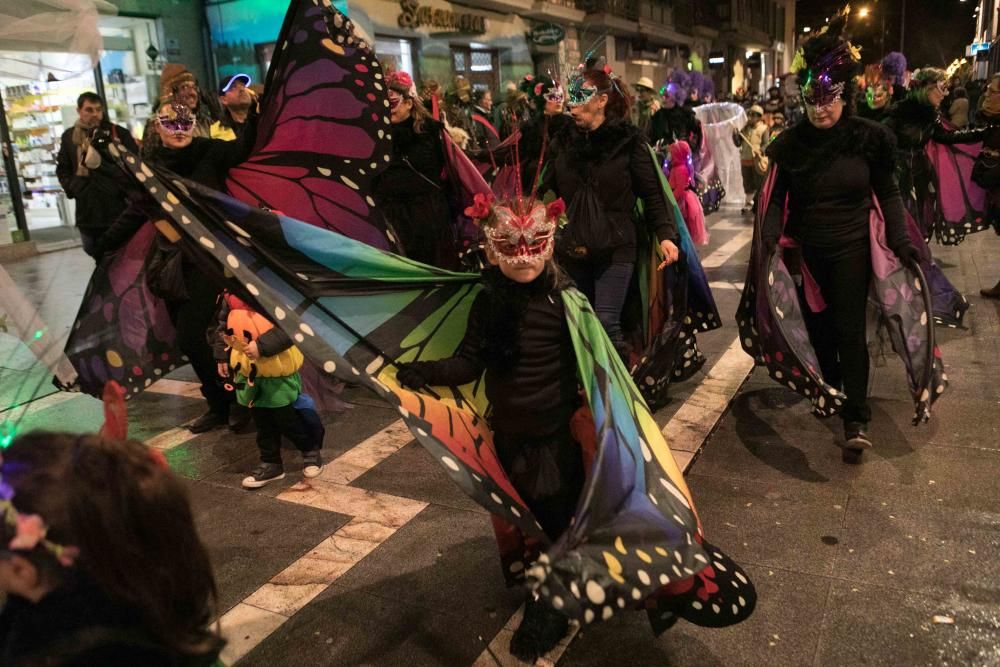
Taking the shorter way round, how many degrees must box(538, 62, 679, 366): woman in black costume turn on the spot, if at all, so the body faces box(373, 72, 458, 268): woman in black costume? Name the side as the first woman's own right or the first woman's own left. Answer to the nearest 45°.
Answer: approximately 90° to the first woman's own right

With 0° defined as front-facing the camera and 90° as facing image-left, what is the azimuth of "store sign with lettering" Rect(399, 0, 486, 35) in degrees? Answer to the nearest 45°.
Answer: approximately 315°

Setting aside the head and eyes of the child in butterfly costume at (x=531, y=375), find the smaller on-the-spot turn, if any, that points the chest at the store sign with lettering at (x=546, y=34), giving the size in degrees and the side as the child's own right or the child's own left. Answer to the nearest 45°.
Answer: approximately 180°

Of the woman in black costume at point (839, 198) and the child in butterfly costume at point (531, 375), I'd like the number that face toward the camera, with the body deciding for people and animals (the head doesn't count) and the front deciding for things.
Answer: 2

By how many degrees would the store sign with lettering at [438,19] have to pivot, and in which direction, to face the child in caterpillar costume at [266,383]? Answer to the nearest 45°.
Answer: approximately 45° to its right

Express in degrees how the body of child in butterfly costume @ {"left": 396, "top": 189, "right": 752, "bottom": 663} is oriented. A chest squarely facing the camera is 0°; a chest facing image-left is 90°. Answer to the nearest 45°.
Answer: approximately 0°

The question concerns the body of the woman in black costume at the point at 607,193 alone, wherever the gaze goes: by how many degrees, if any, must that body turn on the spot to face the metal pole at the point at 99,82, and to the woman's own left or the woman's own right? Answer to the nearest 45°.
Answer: approximately 90° to the woman's own right

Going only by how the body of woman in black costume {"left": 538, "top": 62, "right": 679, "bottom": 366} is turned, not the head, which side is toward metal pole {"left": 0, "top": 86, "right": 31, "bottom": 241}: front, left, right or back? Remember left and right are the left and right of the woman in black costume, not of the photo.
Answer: right
